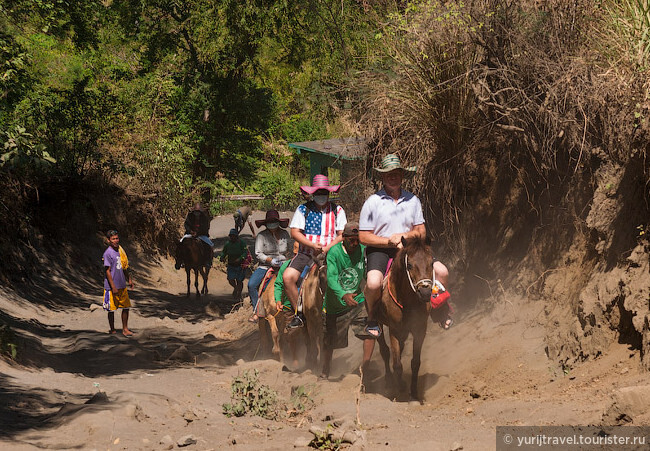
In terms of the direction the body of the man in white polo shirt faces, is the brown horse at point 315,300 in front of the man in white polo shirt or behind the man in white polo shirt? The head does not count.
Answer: behind

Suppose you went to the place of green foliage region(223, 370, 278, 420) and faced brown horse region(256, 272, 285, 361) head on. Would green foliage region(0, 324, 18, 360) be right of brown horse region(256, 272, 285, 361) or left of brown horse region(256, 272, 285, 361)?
left

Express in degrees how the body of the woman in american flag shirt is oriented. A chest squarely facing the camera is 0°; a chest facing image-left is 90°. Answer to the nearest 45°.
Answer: approximately 0°

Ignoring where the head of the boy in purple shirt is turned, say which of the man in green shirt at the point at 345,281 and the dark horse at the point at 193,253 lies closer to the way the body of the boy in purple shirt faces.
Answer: the man in green shirt

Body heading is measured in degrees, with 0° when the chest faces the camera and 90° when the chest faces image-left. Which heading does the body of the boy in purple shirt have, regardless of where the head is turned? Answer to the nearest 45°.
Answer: approximately 315°

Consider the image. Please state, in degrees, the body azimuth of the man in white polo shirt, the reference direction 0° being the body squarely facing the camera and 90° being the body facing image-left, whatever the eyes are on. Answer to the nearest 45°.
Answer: approximately 0°

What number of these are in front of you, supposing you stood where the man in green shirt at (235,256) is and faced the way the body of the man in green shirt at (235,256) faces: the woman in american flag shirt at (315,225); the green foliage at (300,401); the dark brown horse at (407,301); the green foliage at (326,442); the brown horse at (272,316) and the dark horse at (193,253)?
5
